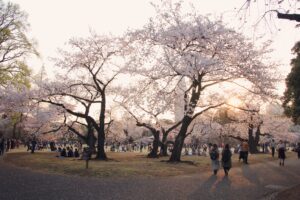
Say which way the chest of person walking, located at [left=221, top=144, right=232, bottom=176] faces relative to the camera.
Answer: away from the camera
